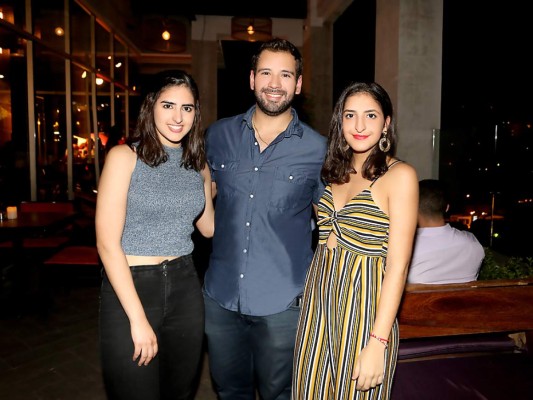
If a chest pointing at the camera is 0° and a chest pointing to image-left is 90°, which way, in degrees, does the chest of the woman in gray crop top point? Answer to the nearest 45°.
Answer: approximately 315°

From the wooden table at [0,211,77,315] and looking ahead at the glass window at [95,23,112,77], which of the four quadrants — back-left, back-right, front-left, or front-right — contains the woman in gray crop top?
back-right

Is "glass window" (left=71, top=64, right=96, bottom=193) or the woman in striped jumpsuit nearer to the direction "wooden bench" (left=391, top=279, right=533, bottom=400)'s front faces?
the woman in striped jumpsuit

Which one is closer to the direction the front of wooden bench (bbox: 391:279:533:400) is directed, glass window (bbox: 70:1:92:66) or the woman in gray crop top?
the woman in gray crop top

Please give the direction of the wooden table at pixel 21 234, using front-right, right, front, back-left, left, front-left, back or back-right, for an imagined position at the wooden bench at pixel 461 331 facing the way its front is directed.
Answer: right

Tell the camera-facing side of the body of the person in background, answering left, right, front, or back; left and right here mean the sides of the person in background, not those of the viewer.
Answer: back

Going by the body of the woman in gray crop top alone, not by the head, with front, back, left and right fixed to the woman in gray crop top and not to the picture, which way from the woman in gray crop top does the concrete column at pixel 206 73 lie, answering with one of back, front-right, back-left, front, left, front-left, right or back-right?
back-left

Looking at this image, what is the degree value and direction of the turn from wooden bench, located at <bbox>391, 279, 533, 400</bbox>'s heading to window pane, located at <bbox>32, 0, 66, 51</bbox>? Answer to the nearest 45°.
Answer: approximately 135° to its right
